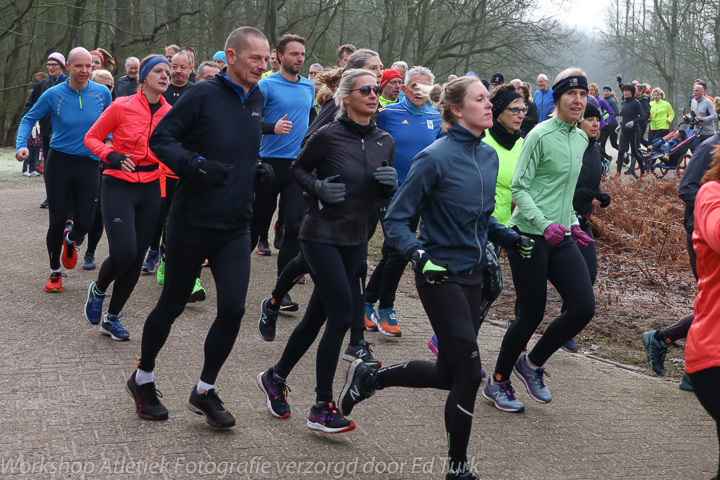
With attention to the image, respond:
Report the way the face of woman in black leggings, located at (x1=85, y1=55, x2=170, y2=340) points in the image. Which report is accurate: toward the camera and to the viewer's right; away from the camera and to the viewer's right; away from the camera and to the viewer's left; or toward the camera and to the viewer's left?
toward the camera and to the viewer's right

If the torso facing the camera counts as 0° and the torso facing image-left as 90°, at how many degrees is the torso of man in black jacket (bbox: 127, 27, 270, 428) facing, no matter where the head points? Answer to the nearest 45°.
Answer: approximately 315°

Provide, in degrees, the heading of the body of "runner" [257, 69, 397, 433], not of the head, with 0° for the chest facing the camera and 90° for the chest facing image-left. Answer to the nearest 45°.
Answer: approximately 315°

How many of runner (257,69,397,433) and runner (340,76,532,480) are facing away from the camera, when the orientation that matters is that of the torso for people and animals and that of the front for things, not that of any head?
0

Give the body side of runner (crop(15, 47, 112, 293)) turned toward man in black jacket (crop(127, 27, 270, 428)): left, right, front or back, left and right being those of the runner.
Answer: front

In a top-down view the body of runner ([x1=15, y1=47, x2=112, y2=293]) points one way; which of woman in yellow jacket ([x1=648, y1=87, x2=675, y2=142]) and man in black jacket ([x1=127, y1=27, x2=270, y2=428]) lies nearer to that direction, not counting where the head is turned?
the man in black jacket

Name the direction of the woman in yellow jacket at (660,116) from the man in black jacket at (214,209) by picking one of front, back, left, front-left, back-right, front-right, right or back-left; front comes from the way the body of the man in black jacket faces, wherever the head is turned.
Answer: left

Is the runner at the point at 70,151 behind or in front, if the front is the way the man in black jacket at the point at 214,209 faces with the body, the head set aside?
behind

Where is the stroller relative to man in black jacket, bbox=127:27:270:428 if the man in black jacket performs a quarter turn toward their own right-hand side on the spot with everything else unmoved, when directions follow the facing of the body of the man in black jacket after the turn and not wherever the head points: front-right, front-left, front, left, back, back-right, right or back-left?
back

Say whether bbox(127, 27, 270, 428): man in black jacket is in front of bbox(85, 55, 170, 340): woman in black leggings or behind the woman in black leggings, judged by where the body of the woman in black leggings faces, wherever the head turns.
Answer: in front
